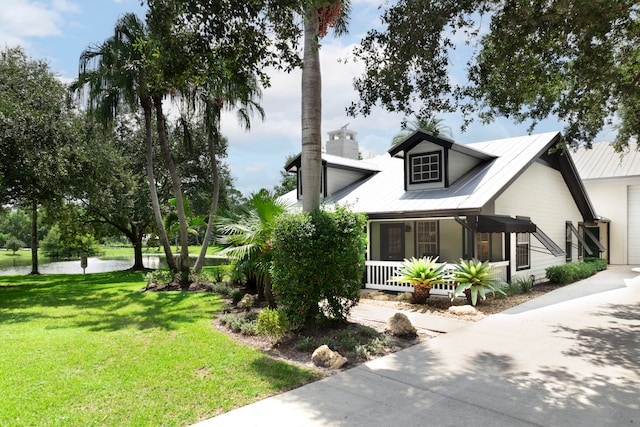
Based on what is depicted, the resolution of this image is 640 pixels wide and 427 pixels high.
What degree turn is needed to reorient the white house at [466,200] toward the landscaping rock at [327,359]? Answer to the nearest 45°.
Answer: approximately 45° to its left

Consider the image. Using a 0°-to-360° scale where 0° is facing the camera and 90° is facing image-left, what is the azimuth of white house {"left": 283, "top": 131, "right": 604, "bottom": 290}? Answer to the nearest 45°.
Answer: approximately 45°

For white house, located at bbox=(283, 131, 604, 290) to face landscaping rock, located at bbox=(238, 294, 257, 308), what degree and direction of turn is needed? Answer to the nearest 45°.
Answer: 0° — it already faces it
